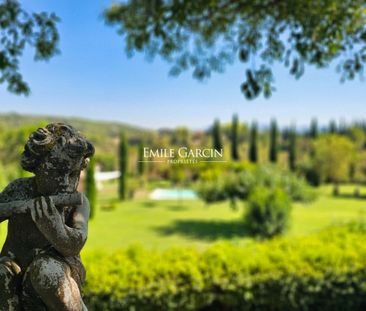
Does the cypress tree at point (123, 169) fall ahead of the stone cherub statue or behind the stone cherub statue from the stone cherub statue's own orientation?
behind

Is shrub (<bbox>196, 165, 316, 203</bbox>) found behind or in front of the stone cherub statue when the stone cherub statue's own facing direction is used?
behind

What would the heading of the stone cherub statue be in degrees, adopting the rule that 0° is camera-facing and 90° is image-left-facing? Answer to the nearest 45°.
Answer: approximately 0°

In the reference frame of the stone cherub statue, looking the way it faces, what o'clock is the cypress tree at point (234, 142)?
The cypress tree is roughly at 7 o'clock from the stone cherub statue.

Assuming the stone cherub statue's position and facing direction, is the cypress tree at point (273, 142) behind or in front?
behind

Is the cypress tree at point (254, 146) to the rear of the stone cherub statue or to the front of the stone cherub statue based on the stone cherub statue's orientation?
to the rear

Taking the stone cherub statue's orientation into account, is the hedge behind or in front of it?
behind

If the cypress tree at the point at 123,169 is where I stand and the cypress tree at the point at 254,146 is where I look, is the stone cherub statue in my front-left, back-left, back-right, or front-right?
back-right
